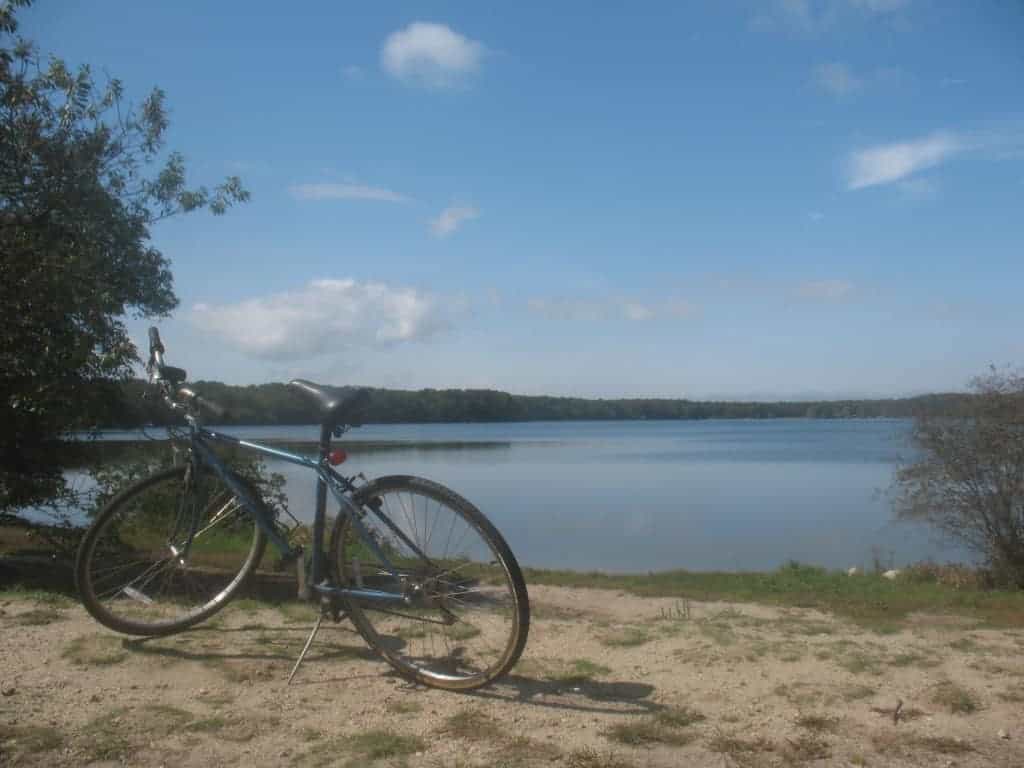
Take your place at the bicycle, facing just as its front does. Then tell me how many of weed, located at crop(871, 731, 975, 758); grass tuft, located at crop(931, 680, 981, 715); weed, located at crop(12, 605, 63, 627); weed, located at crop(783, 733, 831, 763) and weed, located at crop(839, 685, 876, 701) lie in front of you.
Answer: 1

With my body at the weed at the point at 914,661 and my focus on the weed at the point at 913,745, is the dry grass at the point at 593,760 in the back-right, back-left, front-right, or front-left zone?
front-right

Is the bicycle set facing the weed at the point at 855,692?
no

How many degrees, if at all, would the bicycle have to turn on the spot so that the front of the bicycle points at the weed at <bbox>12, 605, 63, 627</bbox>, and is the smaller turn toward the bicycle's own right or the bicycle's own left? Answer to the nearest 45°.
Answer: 0° — it already faces it

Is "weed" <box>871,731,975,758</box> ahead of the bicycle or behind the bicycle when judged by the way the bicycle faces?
behind

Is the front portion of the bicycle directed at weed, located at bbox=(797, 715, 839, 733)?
no

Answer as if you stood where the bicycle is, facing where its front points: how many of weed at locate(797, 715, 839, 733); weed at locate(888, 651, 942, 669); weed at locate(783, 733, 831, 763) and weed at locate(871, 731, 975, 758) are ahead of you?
0

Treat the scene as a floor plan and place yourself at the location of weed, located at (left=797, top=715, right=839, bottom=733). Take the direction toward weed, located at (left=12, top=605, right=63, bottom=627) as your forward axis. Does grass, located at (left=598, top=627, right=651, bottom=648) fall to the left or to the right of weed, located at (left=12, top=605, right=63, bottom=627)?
right

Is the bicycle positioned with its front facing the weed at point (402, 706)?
no

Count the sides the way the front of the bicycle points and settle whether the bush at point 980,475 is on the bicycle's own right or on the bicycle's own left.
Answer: on the bicycle's own right

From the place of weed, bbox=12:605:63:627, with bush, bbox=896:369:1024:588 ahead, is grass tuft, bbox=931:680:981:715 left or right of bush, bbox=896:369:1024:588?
right

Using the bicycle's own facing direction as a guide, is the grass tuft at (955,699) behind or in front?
behind

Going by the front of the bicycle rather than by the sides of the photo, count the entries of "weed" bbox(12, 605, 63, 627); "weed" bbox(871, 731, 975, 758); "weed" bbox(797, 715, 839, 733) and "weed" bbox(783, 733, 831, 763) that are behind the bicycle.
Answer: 3

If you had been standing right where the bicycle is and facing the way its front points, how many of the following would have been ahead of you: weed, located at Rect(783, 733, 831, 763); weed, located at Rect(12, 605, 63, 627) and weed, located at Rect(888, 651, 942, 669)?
1

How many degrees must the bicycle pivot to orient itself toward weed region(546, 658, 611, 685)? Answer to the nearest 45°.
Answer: approximately 135° to its right

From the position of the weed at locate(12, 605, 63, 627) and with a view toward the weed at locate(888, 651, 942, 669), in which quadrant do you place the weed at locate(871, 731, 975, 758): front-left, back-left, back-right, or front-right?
front-right

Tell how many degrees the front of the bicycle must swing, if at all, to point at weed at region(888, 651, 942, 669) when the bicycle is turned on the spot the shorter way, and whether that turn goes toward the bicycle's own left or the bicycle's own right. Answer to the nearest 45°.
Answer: approximately 135° to the bicycle's own right

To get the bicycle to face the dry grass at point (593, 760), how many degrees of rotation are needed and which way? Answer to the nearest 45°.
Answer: approximately 180°

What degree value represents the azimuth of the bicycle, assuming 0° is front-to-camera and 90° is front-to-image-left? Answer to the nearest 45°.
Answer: approximately 135°

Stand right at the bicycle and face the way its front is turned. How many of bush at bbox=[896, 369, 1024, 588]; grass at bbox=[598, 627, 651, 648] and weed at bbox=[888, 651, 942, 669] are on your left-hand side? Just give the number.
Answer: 0
